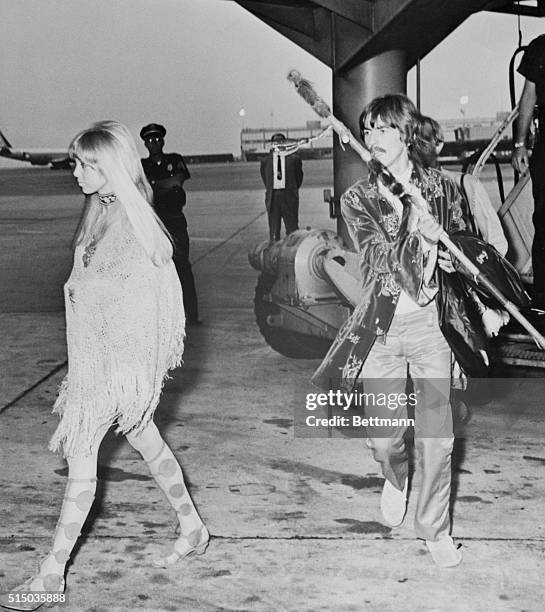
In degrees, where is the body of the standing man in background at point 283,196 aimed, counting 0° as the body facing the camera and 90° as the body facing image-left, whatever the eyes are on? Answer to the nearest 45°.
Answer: approximately 0°

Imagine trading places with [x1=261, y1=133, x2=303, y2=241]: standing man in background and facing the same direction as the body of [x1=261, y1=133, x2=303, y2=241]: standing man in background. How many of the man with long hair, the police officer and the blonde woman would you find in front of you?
3

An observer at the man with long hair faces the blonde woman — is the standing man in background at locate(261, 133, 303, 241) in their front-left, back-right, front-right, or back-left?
back-right

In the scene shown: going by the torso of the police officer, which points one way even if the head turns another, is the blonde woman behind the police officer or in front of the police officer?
in front

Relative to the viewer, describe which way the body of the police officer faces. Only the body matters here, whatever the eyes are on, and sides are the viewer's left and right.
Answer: facing the viewer

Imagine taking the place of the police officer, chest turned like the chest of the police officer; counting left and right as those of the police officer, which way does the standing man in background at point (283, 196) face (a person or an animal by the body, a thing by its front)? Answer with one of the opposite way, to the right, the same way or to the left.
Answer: the same way

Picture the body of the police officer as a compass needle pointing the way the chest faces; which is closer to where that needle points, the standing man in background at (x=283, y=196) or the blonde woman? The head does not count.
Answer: the blonde woman

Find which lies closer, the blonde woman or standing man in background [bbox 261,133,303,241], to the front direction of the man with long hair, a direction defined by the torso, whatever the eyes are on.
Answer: the blonde woman

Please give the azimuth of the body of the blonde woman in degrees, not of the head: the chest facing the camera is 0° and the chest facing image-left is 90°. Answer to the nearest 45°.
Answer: approximately 45°

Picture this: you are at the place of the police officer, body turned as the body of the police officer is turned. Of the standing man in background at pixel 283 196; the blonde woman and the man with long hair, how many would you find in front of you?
2

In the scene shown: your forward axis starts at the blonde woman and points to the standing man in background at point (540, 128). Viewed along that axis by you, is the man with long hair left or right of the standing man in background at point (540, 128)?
right

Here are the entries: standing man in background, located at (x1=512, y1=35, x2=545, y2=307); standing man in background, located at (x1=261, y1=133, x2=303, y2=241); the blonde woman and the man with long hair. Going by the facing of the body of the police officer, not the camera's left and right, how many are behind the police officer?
1

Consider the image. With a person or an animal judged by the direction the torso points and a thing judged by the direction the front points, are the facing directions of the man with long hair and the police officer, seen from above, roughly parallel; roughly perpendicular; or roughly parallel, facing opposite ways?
roughly parallel

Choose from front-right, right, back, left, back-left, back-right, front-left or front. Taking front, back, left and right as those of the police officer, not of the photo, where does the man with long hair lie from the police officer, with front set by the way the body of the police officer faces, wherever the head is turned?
front
